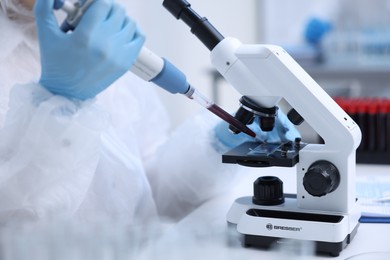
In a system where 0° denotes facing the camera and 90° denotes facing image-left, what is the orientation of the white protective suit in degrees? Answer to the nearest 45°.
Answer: approximately 315°

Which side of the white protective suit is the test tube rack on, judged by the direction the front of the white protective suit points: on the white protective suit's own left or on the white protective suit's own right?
on the white protective suit's own left

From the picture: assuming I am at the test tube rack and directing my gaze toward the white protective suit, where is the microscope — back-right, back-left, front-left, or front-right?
front-left

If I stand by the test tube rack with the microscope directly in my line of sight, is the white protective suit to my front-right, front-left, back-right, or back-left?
front-right
